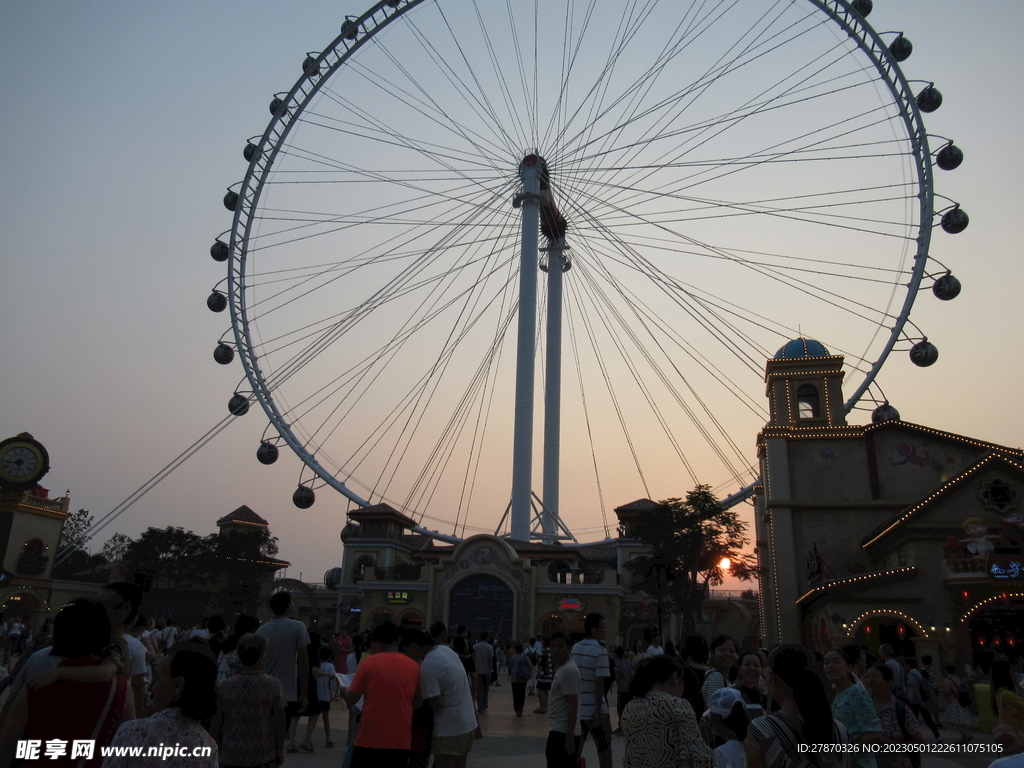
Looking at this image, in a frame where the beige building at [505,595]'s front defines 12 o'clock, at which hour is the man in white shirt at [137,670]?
The man in white shirt is roughly at 12 o'clock from the beige building.

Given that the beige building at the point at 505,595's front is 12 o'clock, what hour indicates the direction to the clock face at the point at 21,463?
The clock face is roughly at 3 o'clock from the beige building.

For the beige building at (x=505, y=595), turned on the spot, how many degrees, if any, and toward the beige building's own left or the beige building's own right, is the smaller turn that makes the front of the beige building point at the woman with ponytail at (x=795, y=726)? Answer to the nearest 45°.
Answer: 0° — it already faces them

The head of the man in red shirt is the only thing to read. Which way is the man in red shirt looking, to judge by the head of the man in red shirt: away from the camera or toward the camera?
away from the camera

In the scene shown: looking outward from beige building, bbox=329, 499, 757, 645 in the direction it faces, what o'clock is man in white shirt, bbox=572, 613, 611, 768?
The man in white shirt is roughly at 12 o'clock from the beige building.

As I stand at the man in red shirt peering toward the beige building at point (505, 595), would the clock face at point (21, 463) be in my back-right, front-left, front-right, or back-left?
front-left

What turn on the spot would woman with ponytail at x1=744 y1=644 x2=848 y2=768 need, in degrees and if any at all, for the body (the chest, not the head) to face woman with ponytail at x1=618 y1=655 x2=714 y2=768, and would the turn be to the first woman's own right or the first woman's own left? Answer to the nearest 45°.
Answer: approximately 45° to the first woman's own left

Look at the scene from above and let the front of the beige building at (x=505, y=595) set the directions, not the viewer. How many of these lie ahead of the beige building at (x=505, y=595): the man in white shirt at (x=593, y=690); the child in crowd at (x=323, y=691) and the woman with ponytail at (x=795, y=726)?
3

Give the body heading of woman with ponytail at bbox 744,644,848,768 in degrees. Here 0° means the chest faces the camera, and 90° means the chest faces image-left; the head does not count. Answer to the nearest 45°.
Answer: approximately 135°

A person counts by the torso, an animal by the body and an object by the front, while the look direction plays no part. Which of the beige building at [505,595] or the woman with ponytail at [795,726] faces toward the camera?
the beige building

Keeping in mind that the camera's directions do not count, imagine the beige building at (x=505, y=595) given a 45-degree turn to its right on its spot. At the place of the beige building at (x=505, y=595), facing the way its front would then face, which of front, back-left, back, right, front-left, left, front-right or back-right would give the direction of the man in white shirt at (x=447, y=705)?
front-left

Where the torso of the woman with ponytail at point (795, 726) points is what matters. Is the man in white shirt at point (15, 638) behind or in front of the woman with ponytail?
in front

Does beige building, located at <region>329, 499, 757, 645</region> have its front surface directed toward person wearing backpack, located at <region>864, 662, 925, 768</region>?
yes

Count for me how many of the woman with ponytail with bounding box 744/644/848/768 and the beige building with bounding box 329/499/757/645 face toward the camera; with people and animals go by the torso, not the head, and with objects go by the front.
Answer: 1

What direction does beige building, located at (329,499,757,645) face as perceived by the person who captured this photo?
facing the viewer
